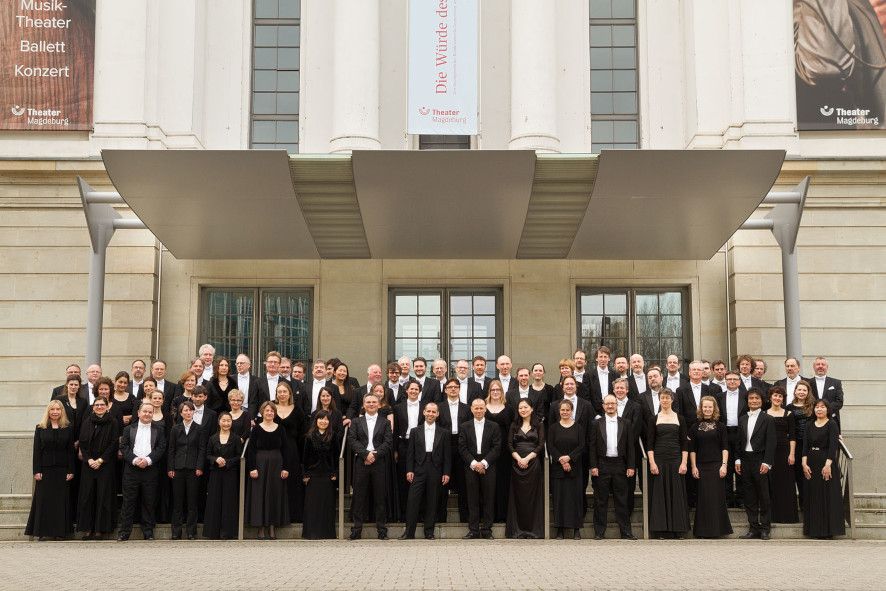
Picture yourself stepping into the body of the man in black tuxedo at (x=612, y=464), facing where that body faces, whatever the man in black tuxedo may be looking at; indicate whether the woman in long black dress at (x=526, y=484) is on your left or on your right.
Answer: on your right

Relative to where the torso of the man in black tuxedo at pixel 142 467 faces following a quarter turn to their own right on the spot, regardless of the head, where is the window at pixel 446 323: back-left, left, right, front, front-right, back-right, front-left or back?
back-right

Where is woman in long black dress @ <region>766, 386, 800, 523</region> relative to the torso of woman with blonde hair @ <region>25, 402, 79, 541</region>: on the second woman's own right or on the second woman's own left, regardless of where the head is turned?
on the second woman's own left

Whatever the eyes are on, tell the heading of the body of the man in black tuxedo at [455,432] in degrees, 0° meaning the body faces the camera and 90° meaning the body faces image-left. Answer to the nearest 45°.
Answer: approximately 0°

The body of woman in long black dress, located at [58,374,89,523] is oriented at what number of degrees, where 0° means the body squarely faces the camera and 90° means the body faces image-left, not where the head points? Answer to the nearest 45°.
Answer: approximately 0°

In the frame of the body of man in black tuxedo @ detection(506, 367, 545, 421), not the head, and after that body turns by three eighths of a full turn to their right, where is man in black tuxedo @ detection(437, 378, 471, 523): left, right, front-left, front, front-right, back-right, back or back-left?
front-left

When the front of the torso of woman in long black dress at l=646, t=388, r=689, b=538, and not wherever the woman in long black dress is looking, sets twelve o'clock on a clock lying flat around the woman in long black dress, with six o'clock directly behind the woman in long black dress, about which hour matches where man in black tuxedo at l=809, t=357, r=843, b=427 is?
The man in black tuxedo is roughly at 8 o'clock from the woman in long black dress.

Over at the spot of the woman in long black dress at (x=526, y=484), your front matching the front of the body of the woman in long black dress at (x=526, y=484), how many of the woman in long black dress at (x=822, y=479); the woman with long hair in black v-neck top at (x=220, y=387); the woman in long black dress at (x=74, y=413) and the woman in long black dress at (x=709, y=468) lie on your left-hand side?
2

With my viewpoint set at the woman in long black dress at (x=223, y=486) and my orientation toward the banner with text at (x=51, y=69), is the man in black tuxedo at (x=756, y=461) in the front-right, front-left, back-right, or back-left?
back-right

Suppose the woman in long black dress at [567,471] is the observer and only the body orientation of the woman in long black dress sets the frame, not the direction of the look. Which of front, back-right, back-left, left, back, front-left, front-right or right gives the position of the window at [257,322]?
back-right
